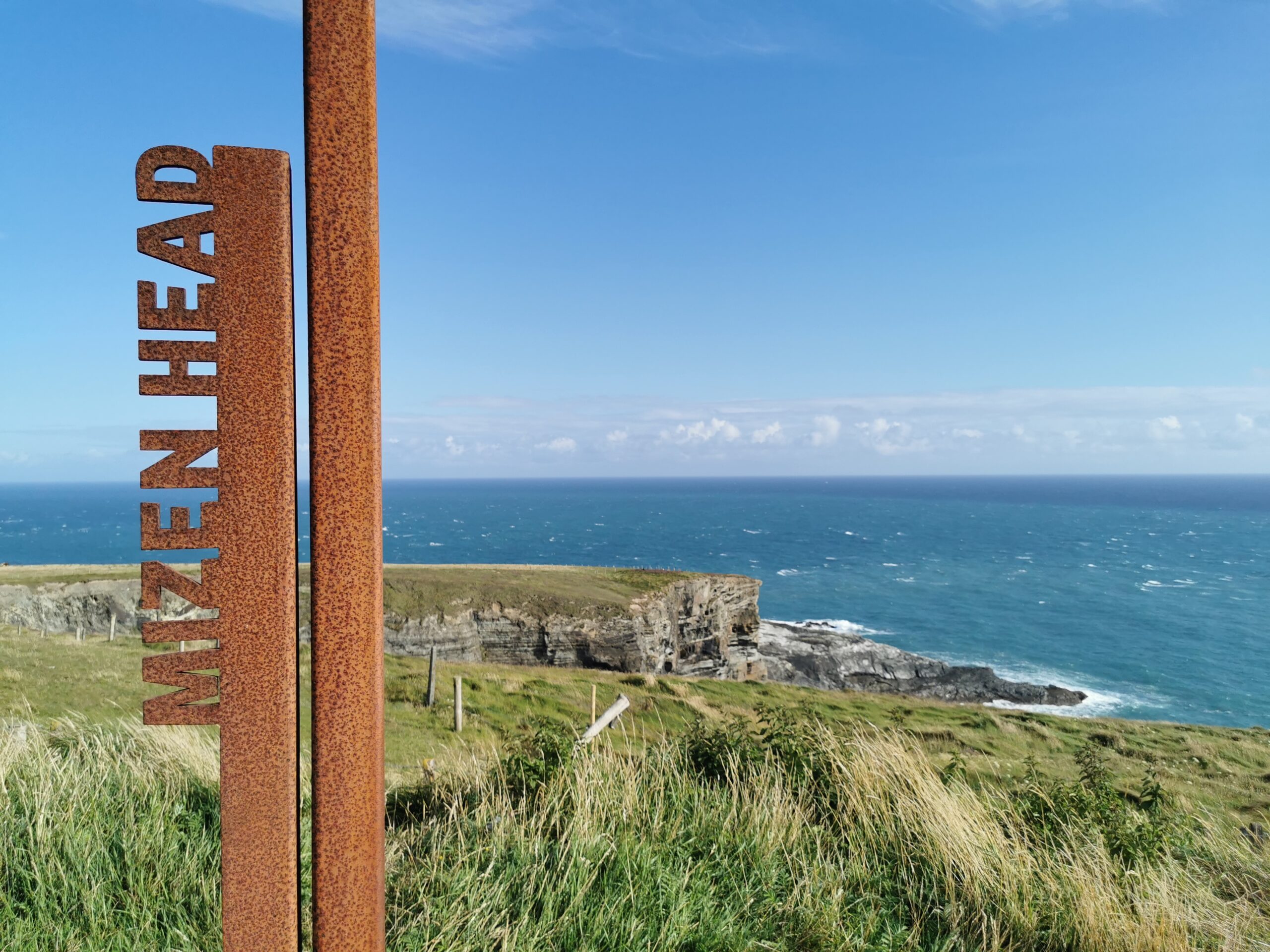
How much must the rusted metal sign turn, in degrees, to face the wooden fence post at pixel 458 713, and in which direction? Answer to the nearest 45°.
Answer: approximately 180°

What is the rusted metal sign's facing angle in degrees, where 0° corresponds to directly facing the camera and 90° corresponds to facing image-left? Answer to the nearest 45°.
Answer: approximately 0°

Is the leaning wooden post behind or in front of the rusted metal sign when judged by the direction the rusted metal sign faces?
behind
